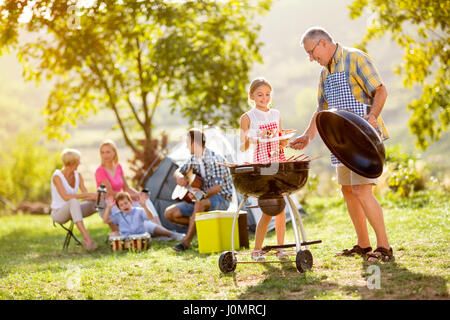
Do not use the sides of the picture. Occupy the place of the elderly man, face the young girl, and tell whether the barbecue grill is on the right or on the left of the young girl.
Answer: left

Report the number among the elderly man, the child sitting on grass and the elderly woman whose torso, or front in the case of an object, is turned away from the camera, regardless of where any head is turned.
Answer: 0

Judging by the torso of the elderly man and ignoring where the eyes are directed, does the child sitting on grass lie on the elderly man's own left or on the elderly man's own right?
on the elderly man's own right

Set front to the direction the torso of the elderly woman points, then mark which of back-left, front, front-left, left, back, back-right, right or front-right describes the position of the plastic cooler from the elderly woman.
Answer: front

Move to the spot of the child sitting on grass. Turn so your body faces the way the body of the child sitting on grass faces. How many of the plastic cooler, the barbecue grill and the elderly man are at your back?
0

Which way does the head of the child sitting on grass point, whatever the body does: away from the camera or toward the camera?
toward the camera

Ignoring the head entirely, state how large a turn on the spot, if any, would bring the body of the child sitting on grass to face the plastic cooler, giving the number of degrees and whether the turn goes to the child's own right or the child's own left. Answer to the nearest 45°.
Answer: approximately 45° to the child's own left

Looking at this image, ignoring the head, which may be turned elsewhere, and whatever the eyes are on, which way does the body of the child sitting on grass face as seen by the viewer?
toward the camera

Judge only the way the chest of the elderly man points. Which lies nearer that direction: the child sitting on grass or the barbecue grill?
the barbecue grill

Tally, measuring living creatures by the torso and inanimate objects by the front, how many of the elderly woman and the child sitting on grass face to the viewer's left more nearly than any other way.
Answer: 0

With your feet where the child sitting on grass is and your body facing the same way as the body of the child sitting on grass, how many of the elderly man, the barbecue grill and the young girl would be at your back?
0

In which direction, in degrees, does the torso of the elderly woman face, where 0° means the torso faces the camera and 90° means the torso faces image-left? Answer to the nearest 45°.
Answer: approximately 315°

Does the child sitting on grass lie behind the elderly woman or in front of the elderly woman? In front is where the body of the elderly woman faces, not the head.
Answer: in front

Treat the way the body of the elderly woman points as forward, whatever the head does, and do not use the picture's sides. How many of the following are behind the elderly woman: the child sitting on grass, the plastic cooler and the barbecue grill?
0
